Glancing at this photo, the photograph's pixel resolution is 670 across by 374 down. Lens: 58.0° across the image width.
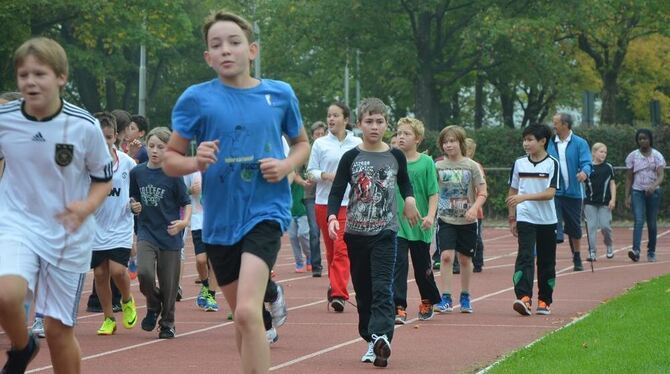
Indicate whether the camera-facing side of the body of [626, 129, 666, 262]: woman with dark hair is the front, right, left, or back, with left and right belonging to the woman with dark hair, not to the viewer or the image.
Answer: front

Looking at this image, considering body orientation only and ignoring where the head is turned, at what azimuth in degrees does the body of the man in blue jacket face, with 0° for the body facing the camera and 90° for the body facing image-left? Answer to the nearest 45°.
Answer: approximately 45°

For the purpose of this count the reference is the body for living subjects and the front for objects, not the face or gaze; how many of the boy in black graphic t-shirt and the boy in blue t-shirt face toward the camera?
2

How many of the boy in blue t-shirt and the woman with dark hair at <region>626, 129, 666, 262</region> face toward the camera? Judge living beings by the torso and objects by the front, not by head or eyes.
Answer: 2

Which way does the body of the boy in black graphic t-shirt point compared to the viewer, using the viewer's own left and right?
facing the viewer

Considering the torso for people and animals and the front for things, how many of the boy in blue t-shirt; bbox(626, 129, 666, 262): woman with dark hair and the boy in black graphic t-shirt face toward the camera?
3

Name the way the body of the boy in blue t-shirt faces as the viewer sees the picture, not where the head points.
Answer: toward the camera
